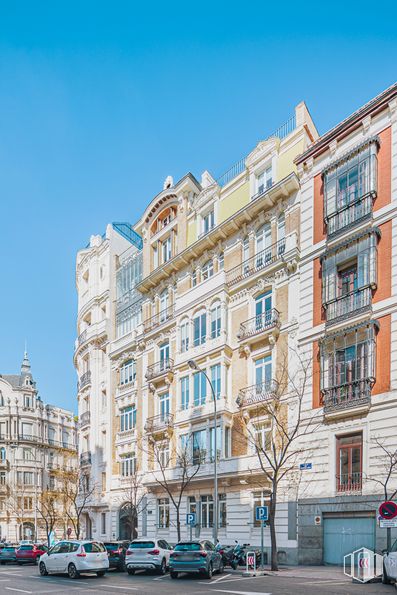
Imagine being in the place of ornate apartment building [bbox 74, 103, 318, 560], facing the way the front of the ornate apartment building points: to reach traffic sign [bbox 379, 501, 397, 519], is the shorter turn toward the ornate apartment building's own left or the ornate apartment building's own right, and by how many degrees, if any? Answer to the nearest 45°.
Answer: approximately 45° to the ornate apartment building's own left

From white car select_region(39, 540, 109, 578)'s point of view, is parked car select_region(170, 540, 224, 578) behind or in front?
behind
